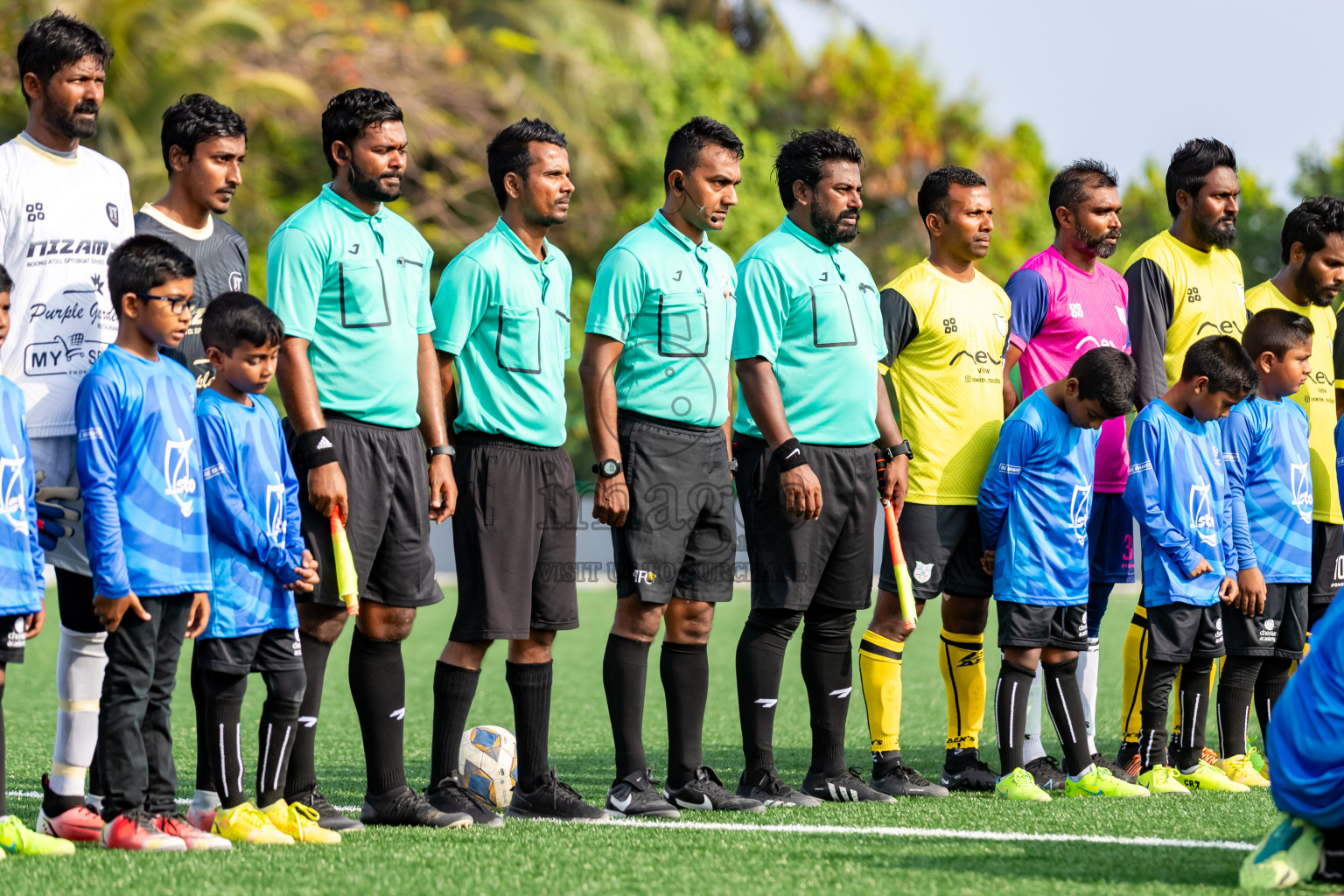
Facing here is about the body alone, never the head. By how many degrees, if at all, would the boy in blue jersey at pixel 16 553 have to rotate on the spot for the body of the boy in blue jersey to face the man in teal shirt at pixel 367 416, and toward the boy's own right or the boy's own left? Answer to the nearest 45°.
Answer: approximately 45° to the boy's own left

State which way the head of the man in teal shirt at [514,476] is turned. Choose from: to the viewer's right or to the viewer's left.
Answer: to the viewer's right

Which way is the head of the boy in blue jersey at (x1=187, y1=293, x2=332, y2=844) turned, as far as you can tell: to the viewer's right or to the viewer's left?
to the viewer's right

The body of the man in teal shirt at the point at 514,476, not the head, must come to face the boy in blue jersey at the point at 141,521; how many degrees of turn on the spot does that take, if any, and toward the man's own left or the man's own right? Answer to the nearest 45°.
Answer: approximately 90° to the man's own right

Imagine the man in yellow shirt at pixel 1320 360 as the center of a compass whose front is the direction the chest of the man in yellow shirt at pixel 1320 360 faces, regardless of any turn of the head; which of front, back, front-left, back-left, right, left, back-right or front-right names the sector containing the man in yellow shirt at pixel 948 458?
right

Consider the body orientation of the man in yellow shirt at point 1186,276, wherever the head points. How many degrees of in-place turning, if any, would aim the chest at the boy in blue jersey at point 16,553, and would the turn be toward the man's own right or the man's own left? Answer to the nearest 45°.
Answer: approximately 90° to the man's own right

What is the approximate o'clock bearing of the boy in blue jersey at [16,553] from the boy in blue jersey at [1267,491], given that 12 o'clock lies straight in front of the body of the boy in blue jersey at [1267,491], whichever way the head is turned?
the boy in blue jersey at [16,553] is roughly at 3 o'clock from the boy in blue jersey at [1267,491].

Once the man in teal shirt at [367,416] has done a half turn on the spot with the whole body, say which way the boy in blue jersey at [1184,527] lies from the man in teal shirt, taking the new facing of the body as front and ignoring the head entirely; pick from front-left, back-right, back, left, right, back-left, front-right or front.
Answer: back-right

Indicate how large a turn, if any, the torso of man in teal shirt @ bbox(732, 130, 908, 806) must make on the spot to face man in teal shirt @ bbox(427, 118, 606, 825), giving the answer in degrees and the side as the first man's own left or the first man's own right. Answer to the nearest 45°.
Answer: approximately 90° to the first man's own right

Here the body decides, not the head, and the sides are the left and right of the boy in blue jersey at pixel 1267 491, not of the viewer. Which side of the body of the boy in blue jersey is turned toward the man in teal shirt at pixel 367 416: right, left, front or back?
right

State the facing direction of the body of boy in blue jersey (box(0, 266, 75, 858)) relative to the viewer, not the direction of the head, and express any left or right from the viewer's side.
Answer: facing the viewer and to the right of the viewer

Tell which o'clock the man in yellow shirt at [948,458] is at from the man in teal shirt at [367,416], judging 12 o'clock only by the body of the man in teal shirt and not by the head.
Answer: The man in yellow shirt is roughly at 10 o'clock from the man in teal shirt.
